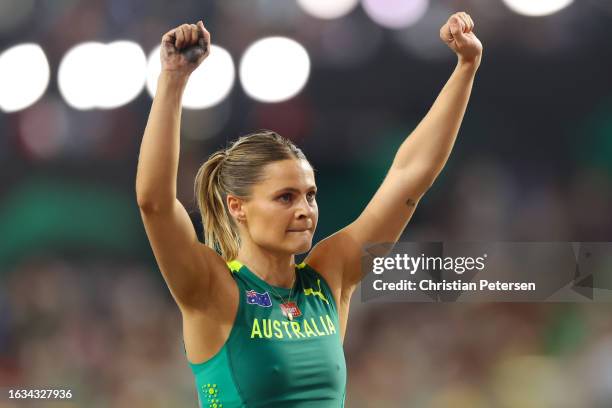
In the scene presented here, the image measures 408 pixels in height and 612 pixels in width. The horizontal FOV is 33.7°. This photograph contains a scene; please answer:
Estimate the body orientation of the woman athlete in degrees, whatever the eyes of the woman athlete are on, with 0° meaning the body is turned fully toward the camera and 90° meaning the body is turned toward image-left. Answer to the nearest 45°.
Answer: approximately 315°
